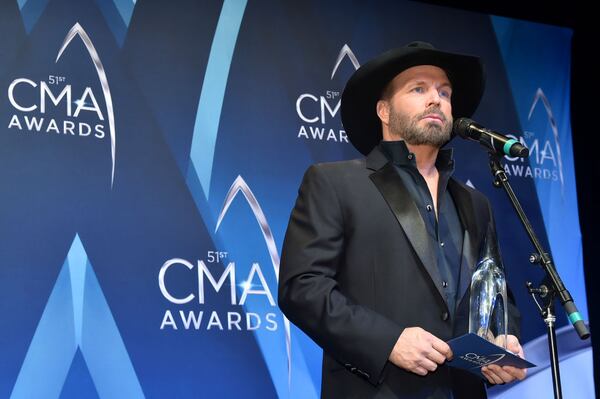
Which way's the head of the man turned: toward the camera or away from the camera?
toward the camera

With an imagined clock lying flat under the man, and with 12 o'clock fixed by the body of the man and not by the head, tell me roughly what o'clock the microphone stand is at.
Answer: The microphone stand is roughly at 11 o'clock from the man.

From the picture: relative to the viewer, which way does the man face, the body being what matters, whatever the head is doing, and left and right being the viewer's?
facing the viewer and to the right of the viewer
